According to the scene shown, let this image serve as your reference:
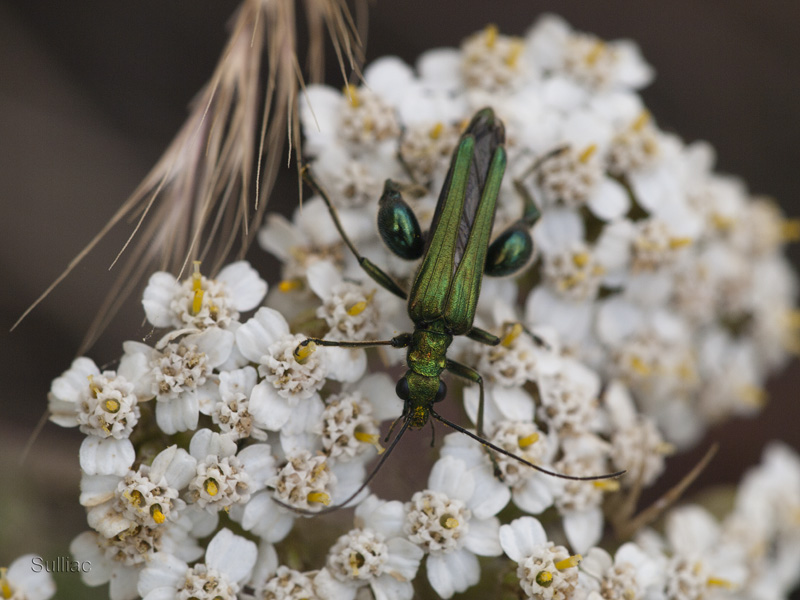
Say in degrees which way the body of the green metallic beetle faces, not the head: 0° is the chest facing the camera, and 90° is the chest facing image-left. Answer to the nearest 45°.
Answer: approximately 0°
